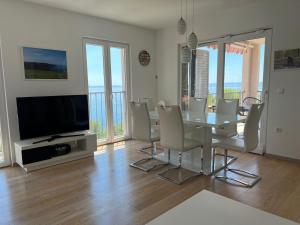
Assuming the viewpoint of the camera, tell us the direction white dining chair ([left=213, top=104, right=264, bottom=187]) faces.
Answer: facing away from the viewer and to the left of the viewer

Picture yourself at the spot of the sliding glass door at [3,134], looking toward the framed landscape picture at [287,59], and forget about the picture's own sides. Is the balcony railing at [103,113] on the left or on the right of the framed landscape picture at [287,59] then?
left

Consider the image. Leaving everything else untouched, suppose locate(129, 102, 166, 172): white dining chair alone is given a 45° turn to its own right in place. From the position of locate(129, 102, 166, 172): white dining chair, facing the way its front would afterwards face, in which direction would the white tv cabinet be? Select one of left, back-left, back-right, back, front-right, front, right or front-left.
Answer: back

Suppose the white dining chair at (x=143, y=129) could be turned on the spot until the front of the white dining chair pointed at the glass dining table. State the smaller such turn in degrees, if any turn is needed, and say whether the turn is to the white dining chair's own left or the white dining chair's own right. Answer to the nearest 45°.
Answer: approximately 45° to the white dining chair's own right

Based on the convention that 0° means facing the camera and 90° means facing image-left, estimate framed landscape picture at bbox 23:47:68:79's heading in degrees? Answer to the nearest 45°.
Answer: approximately 315°

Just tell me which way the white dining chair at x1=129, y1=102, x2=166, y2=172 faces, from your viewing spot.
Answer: facing away from the viewer and to the right of the viewer

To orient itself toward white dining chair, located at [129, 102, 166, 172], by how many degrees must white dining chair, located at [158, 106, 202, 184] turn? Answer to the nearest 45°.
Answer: approximately 90° to its left

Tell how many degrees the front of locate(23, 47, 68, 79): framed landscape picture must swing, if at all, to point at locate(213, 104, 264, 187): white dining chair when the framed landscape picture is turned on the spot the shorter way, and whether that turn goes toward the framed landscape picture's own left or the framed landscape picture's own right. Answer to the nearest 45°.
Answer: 0° — it already faces it
